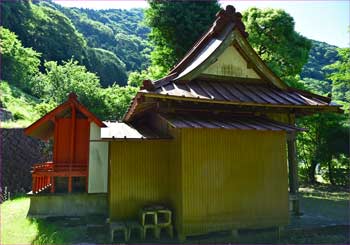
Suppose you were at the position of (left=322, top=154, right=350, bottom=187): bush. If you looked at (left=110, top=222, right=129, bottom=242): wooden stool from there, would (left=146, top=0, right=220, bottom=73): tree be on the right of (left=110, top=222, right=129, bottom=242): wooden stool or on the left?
right

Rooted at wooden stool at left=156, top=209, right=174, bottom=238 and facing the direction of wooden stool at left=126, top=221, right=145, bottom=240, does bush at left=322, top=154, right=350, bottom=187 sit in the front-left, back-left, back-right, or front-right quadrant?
back-right

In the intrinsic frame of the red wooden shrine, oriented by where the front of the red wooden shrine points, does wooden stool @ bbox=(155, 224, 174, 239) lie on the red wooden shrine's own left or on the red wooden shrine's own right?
on the red wooden shrine's own left

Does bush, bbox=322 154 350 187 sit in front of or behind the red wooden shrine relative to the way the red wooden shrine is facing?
behind
